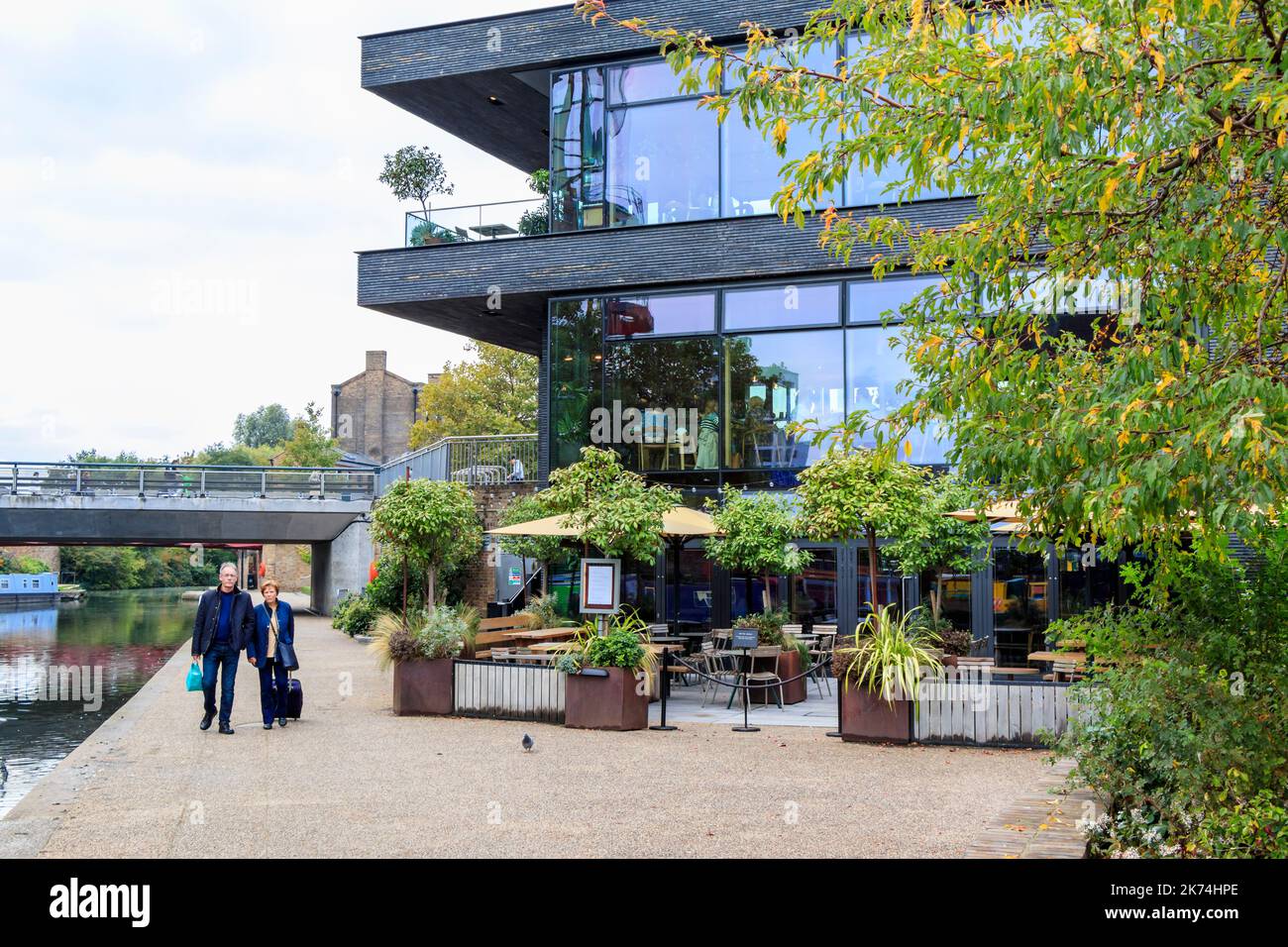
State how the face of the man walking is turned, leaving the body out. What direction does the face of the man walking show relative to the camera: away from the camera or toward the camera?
toward the camera

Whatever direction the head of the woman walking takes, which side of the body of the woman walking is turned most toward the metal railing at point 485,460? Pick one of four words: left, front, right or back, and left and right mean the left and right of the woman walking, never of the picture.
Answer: back

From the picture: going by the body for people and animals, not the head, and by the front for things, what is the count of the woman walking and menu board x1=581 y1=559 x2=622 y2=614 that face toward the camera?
2

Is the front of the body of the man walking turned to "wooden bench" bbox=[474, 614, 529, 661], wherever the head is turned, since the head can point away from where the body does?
no

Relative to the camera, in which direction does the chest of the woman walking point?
toward the camera

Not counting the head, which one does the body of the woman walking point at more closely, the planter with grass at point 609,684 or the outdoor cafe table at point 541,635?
the planter with grass

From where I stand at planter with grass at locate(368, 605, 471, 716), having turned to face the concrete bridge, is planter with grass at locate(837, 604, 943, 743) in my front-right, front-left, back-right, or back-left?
back-right

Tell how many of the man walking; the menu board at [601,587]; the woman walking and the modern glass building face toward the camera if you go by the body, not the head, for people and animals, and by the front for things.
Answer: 4

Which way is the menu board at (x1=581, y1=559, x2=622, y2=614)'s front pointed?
toward the camera

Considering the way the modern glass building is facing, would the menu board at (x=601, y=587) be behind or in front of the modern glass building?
in front

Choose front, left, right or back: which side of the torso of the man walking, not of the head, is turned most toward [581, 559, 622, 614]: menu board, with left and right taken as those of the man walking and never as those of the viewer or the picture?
left

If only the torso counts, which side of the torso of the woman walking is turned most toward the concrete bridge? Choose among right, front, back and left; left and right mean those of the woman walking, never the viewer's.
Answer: back

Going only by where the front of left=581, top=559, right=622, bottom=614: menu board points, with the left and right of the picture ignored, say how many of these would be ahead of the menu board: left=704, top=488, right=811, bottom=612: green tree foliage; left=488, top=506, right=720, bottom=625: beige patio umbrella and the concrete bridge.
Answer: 0

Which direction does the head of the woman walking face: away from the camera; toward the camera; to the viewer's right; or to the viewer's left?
toward the camera

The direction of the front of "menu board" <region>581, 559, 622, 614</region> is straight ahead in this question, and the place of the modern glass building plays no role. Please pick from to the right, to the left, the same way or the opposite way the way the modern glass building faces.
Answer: the same way

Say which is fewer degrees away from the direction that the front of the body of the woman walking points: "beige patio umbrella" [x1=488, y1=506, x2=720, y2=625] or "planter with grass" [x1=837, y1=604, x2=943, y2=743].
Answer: the planter with grass

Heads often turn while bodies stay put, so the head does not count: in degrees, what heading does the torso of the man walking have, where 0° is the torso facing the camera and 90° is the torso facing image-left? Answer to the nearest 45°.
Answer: approximately 0°
